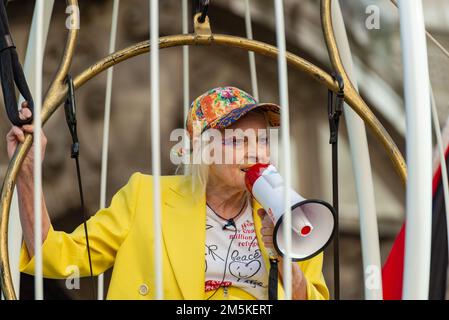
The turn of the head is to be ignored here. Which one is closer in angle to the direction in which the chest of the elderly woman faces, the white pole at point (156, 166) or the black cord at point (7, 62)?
the white pole

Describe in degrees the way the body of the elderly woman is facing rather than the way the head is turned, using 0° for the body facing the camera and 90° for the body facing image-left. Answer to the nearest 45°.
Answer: approximately 315°

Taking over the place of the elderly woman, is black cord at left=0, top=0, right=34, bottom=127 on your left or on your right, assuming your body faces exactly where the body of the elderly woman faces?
on your right

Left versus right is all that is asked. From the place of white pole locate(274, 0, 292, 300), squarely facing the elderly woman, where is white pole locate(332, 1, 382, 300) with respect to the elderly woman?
right

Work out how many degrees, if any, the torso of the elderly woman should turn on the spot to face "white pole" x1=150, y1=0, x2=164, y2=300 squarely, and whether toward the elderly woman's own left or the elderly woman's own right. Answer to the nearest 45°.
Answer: approximately 45° to the elderly woman's own right
